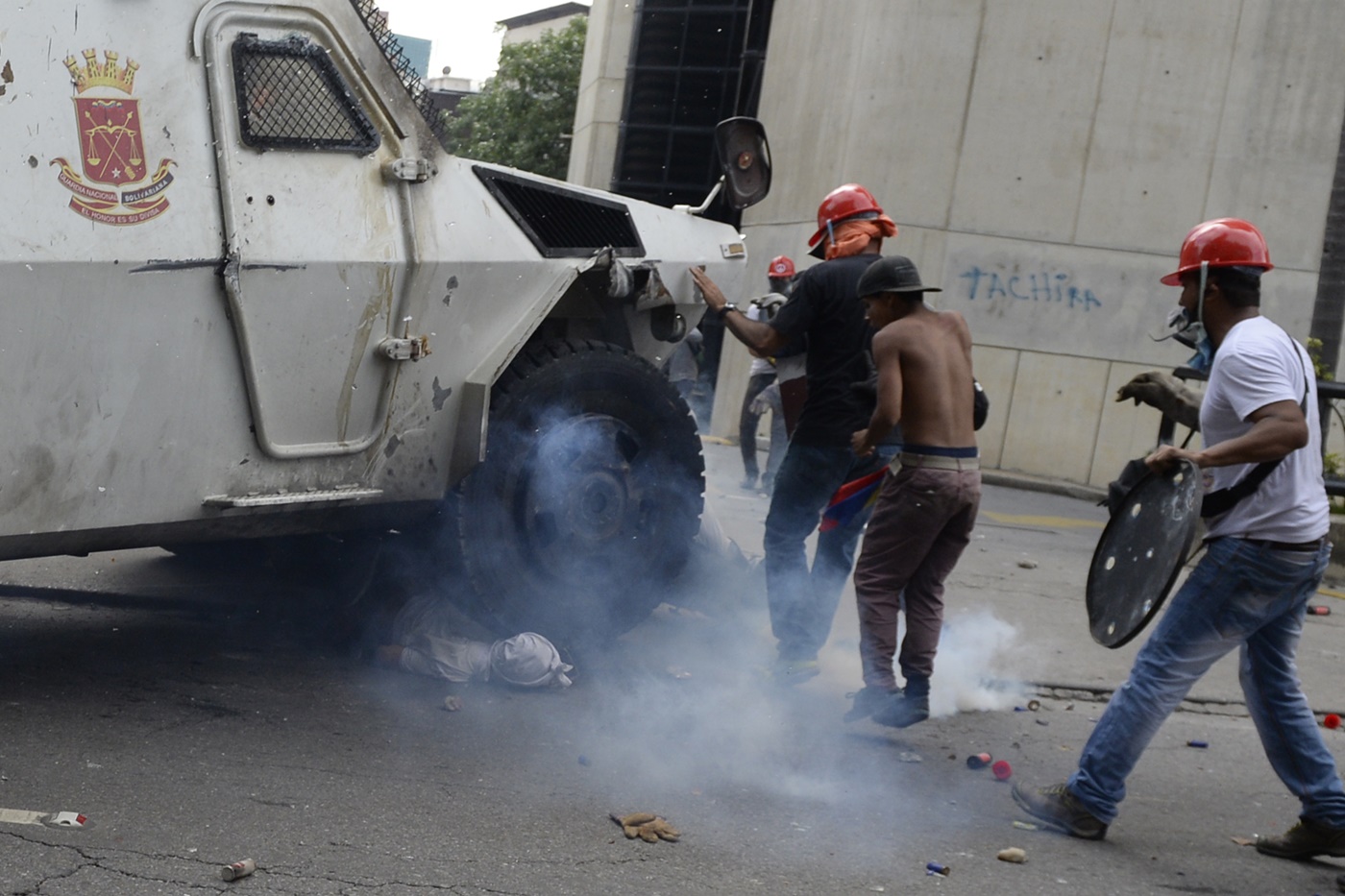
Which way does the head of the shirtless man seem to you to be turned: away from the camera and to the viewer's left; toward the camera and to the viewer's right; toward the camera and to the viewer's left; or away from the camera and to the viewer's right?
away from the camera and to the viewer's left

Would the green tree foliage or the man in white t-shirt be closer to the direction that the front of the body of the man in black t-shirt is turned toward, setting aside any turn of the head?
the green tree foliage

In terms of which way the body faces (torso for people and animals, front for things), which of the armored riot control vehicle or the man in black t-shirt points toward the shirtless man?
the armored riot control vehicle

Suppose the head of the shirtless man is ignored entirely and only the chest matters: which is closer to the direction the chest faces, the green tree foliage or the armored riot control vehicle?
the green tree foliage

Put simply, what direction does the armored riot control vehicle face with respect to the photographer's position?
facing to the right of the viewer

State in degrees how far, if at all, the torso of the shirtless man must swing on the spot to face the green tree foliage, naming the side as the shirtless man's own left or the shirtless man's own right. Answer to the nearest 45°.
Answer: approximately 45° to the shirtless man's own right

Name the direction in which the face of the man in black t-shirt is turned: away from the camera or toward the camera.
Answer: away from the camera

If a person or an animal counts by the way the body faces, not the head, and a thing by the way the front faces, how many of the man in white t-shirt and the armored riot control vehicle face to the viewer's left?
1

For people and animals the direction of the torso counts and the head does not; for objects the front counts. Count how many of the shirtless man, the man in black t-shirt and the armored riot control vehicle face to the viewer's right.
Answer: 1

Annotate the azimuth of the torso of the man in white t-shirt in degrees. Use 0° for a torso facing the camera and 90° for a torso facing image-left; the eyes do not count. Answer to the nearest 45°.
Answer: approximately 90°

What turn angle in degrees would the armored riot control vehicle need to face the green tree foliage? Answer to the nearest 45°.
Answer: approximately 90° to its left

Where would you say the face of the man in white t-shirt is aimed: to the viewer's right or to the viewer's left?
to the viewer's left

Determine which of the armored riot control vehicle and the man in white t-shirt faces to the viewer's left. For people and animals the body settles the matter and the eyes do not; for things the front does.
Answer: the man in white t-shirt

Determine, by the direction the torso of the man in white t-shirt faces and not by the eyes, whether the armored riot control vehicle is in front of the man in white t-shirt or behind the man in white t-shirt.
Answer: in front

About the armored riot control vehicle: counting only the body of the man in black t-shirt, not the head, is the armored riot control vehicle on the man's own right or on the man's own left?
on the man's own left

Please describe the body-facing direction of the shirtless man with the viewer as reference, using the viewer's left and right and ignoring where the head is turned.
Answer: facing away from the viewer and to the left of the viewer
